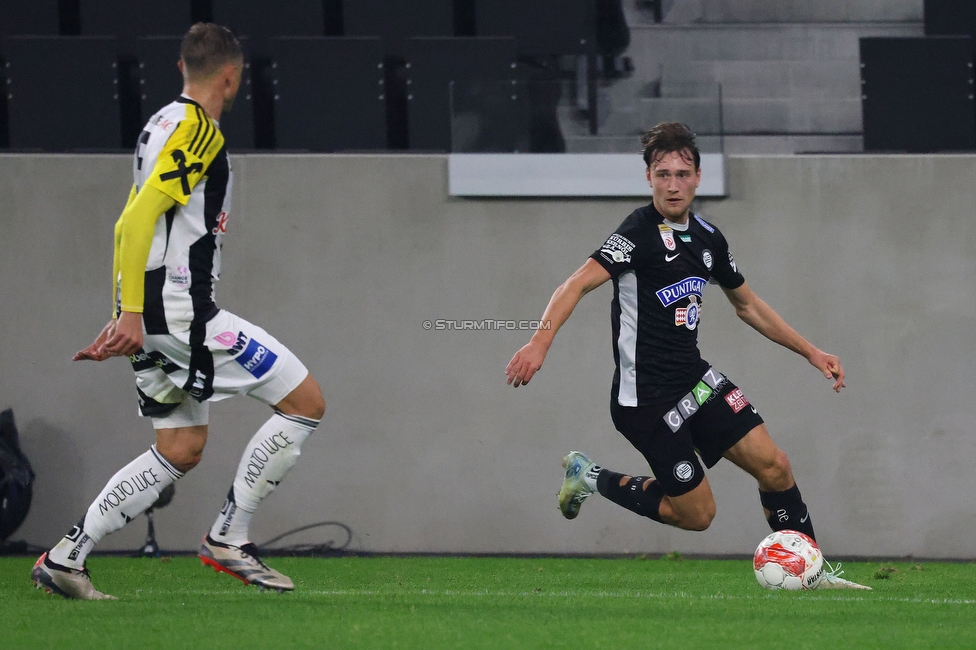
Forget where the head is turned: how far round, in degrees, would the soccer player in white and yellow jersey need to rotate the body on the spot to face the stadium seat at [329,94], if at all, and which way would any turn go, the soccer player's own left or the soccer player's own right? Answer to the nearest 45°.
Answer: approximately 90° to the soccer player's own left

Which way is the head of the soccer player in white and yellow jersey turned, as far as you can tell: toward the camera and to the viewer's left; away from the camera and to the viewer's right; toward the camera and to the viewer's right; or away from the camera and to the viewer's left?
away from the camera and to the viewer's right

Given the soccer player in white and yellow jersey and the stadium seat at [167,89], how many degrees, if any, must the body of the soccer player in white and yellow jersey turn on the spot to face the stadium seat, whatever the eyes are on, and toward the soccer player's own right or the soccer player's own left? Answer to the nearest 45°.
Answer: approximately 90° to the soccer player's own left

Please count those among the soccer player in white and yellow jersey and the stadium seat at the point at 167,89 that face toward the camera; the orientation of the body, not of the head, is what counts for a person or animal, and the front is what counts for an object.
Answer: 1

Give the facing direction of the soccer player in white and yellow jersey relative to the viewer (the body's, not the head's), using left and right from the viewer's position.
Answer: facing to the right of the viewer

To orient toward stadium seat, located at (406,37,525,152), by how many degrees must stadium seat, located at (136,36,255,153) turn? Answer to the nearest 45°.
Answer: approximately 90° to its left

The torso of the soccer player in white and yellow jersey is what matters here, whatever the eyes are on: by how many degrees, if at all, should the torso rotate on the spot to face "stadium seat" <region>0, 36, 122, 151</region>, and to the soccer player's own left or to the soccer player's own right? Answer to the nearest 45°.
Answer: approximately 90° to the soccer player's own left

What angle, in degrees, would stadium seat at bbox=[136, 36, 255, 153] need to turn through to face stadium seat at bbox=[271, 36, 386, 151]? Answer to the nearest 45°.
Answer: approximately 90° to its left

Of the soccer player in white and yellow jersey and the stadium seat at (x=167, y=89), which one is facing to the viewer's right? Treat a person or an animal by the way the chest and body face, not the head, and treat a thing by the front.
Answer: the soccer player in white and yellow jersey
